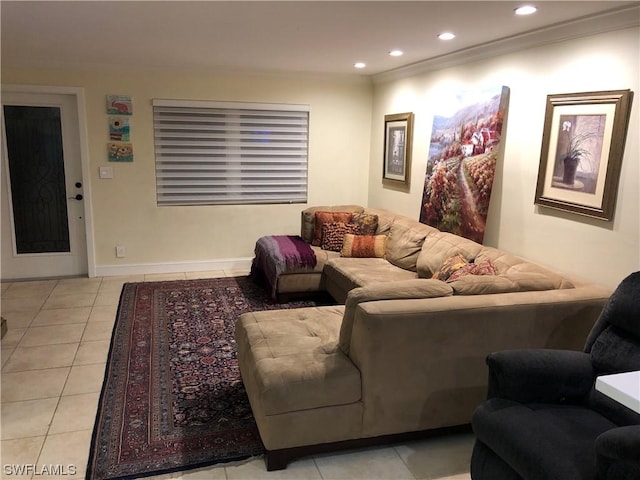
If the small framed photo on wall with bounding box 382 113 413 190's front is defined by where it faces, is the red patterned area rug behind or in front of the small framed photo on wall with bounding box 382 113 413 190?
in front

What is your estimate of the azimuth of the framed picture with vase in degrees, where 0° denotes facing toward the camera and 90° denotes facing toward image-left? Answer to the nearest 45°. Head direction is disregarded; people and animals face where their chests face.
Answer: approximately 45°

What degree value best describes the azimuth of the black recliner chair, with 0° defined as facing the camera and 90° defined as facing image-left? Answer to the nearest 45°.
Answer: approximately 45°

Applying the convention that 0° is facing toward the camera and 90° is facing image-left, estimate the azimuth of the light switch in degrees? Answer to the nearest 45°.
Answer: approximately 0°

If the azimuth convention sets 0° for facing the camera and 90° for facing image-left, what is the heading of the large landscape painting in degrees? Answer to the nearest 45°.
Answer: approximately 45°

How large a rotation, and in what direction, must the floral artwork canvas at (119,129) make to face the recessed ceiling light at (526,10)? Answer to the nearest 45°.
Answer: approximately 45° to its left

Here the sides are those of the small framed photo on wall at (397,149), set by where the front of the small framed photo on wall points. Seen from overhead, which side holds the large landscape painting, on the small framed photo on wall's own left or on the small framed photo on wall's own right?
on the small framed photo on wall's own left

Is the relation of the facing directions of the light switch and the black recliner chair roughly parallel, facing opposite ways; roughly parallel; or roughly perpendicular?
roughly perpendicular
